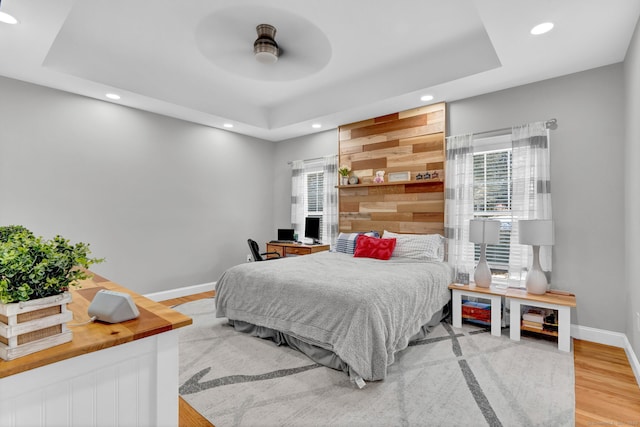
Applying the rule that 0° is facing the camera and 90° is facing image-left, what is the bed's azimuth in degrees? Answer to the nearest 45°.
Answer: approximately 45°

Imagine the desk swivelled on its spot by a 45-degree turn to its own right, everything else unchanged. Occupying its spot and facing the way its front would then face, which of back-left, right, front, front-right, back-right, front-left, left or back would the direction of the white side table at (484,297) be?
back-left

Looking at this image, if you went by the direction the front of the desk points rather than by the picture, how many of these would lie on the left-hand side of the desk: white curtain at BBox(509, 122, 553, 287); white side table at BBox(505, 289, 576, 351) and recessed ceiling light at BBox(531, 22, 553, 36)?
3

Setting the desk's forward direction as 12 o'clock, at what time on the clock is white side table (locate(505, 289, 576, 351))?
The white side table is roughly at 9 o'clock from the desk.

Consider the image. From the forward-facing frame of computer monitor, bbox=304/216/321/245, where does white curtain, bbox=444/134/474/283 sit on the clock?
The white curtain is roughly at 9 o'clock from the computer monitor.

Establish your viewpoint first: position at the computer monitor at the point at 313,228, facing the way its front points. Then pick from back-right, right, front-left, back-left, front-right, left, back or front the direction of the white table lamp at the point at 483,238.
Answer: left

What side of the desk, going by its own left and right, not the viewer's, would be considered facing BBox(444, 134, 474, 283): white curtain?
left

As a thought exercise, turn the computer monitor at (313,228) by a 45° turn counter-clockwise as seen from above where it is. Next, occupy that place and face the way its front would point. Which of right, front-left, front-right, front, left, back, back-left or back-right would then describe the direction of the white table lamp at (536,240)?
front-left

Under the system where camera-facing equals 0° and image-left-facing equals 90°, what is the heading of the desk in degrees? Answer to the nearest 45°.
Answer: approximately 45°

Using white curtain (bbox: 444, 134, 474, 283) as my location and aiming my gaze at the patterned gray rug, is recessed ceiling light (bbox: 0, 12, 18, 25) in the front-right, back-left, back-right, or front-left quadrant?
front-right

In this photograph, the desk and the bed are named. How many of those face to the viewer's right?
0

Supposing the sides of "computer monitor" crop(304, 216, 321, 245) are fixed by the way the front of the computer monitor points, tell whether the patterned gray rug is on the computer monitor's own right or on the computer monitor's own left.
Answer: on the computer monitor's own left

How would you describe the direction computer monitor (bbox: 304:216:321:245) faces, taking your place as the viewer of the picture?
facing the viewer and to the left of the viewer
